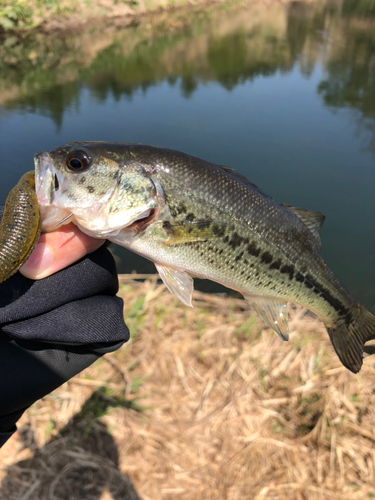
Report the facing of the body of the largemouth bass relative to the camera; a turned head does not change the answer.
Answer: to the viewer's left
